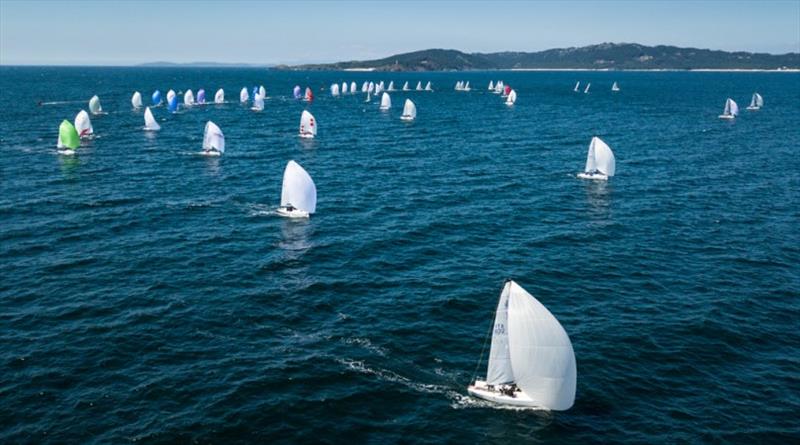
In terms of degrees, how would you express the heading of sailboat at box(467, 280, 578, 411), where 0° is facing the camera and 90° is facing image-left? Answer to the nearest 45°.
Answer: approximately 315°
